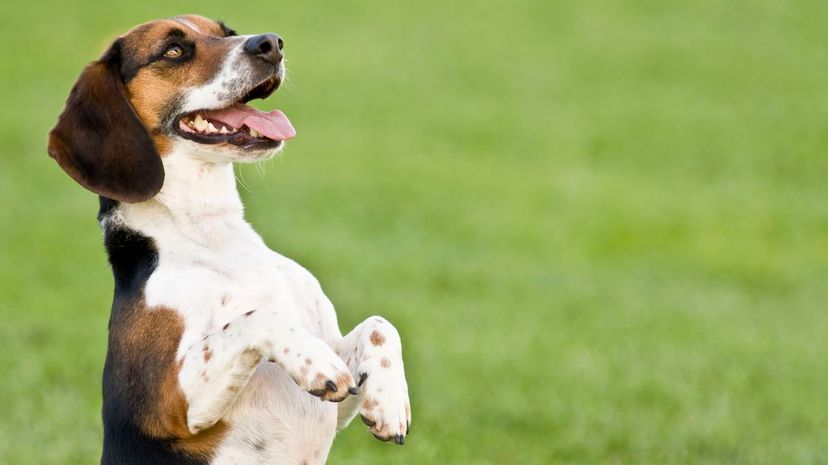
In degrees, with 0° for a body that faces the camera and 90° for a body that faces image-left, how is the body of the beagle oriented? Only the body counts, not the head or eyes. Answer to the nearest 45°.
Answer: approximately 315°
